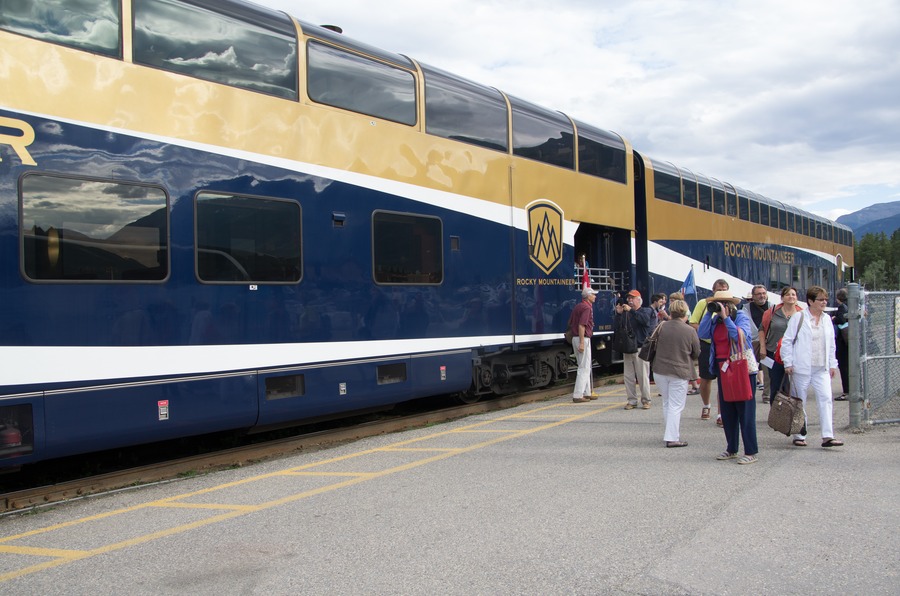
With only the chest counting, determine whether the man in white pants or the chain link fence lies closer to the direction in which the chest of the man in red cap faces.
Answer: the man in white pants

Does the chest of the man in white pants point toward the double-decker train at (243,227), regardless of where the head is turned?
no

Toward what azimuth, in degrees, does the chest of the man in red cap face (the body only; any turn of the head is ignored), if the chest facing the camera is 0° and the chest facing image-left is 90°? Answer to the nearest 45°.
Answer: approximately 45°

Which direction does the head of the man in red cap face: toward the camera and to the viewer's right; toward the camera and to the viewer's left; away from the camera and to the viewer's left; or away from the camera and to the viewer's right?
toward the camera and to the viewer's left

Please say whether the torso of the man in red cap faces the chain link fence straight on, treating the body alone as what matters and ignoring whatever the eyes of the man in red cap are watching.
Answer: no

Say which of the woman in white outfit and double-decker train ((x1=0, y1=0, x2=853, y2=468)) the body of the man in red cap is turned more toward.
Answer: the double-decker train

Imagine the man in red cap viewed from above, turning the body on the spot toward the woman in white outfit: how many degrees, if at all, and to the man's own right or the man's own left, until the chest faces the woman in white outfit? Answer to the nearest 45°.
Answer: approximately 90° to the man's own left

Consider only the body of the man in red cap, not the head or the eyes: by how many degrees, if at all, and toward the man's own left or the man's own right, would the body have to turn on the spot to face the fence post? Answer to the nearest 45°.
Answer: approximately 90° to the man's own left

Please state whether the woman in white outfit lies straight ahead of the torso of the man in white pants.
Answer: no

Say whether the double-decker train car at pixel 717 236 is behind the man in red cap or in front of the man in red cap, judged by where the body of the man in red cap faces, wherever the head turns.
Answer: behind
